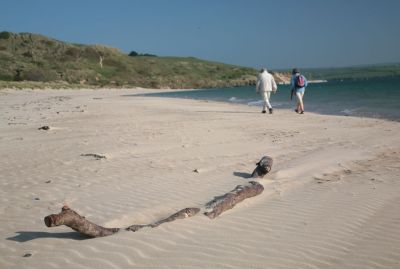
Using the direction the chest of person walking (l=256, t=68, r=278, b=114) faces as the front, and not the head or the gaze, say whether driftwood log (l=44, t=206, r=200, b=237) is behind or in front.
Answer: behind

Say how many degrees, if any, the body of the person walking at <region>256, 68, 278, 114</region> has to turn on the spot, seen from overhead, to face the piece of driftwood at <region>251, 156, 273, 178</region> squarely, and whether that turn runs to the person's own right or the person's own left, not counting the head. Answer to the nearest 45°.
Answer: approximately 180°

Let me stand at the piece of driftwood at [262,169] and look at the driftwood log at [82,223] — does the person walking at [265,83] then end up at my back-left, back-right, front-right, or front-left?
back-right

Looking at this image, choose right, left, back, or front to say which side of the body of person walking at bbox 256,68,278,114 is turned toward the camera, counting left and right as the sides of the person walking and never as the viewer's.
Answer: back
